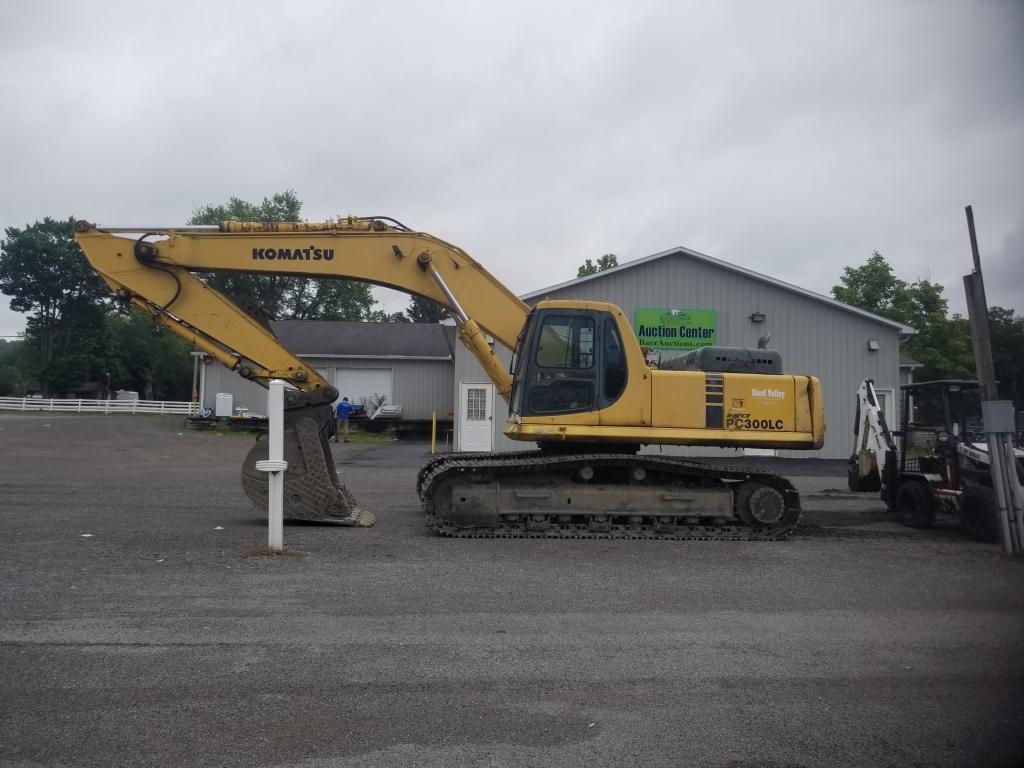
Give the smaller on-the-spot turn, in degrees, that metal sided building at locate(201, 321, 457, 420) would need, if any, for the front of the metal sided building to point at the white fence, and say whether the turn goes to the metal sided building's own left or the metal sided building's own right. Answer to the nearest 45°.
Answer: approximately 135° to the metal sided building's own right

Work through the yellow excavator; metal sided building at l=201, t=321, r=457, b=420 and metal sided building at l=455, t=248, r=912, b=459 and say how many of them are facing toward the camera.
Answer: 2

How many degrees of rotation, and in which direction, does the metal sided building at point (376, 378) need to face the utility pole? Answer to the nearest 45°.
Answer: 0° — it already faces it

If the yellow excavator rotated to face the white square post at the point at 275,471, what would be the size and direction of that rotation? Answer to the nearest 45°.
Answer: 0° — it already faces it

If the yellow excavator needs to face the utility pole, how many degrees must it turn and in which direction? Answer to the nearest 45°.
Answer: approximately 180°

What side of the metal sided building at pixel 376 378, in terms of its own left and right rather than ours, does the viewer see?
front

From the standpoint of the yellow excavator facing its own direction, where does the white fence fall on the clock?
The white fence is roughly at 2 o'clock from the yellow excavator.

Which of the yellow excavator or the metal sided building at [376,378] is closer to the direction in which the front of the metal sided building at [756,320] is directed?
the yellow excavator

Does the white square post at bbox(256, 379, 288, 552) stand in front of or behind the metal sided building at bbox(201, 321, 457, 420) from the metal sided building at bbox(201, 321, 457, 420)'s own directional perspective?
in front

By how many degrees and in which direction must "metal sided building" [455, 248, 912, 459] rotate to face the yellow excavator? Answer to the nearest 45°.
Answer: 0° — it already faces it

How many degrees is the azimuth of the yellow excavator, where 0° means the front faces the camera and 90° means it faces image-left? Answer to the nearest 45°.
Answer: approximately 90°

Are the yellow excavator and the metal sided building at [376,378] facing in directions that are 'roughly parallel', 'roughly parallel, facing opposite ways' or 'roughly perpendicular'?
roughly perpendicular

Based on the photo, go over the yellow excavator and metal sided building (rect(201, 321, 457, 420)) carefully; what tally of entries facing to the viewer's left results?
1

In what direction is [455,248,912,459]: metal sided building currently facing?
toward the camera

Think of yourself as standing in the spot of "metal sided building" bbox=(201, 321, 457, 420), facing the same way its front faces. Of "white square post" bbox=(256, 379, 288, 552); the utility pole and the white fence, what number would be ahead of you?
2
